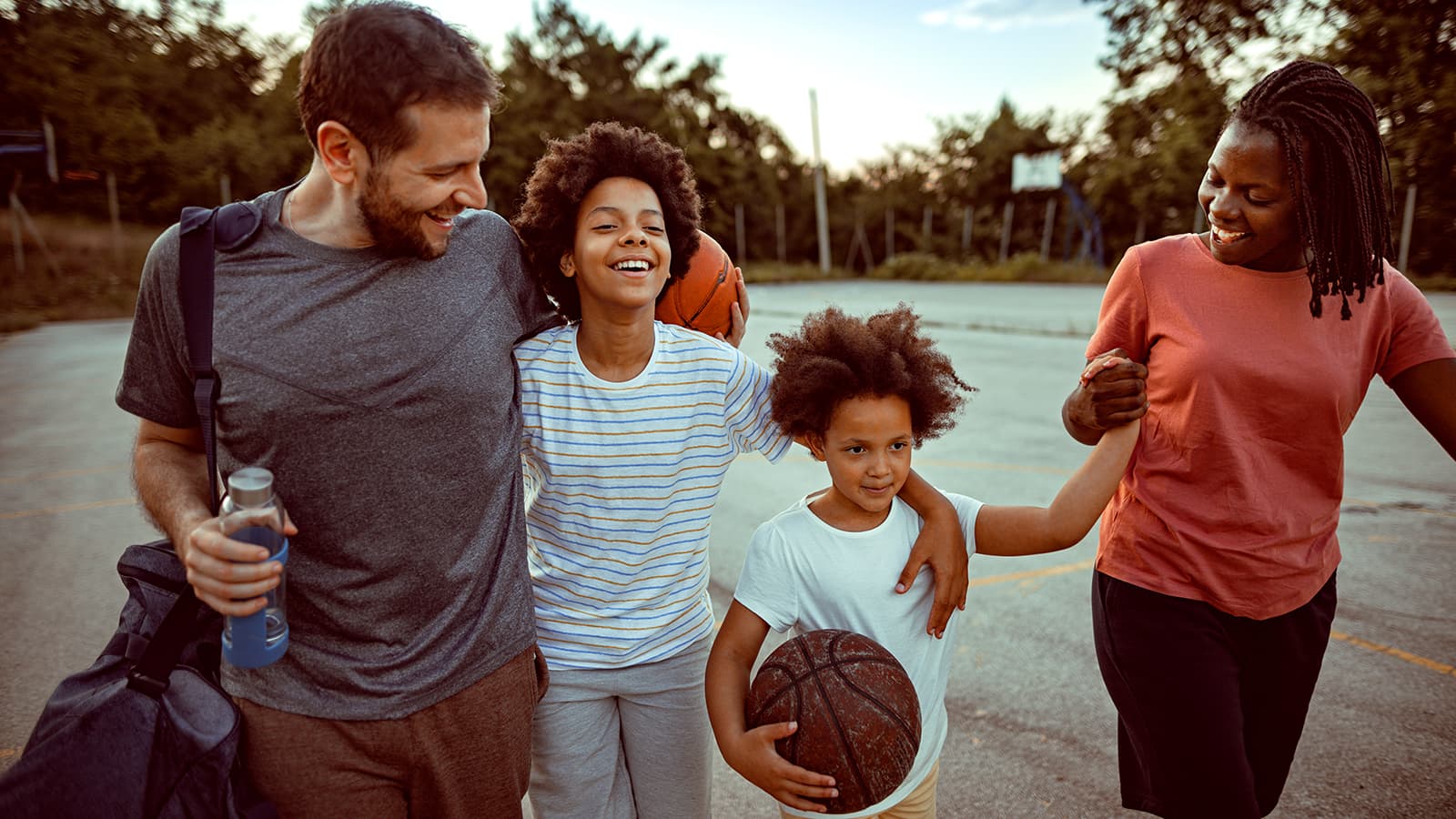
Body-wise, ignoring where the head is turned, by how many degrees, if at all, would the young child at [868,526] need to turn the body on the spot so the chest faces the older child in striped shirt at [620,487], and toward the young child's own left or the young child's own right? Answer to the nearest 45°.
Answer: approximately 90° to the young child's own right

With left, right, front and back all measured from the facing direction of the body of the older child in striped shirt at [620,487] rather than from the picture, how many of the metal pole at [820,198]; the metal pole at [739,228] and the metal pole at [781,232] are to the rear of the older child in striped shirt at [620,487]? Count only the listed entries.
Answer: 3

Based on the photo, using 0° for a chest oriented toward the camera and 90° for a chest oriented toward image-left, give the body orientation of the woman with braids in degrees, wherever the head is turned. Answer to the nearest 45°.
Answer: approximately 0°

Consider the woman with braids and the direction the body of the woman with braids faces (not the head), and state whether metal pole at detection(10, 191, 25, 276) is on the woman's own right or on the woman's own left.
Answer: on the woman's own right

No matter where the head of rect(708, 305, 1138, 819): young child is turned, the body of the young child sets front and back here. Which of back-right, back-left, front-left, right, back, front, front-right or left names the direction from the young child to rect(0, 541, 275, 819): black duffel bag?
front-right

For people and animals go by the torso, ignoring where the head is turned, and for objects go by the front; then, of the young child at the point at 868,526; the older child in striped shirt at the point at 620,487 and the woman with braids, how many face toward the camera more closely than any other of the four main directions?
3

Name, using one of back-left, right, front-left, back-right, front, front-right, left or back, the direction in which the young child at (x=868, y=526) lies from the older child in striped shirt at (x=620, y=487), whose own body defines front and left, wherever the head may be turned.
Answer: left

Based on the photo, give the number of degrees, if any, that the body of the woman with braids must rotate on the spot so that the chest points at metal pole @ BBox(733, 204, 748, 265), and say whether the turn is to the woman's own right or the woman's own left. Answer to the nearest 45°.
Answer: approximately 135° to the woman's own right

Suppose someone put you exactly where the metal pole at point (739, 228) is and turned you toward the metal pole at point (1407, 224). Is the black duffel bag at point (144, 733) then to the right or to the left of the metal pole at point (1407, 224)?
right

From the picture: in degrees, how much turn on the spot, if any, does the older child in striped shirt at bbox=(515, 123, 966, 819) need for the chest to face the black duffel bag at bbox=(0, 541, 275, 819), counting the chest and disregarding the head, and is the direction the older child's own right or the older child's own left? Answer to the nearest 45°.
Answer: approximately 45° to the older child's own right

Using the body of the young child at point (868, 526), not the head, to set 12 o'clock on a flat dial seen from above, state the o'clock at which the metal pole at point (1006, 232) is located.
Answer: The metal pole is roughly at 6 o'clock from the young child.

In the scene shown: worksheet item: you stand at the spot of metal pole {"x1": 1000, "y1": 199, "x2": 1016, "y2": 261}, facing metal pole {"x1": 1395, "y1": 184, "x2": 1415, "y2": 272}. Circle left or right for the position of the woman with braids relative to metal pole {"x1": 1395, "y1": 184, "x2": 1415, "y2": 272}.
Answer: right
